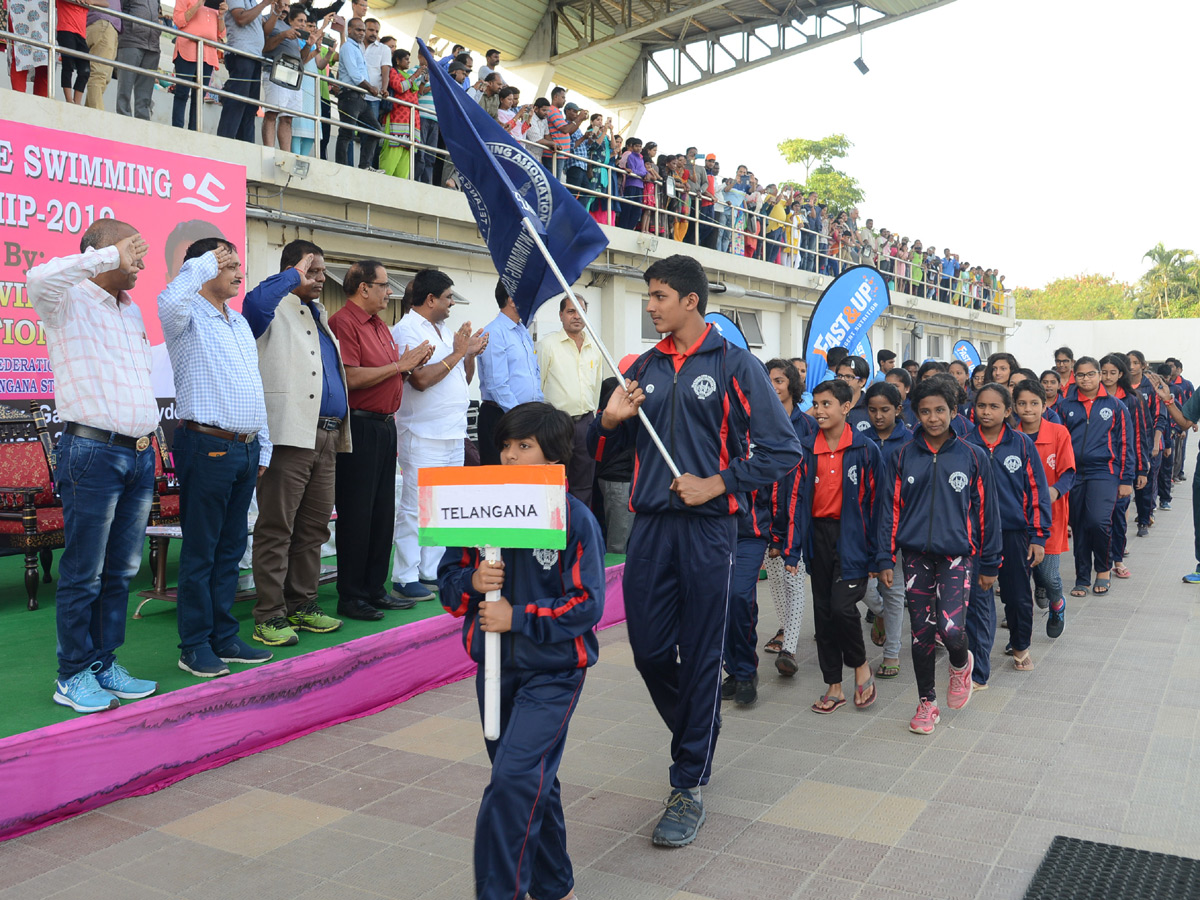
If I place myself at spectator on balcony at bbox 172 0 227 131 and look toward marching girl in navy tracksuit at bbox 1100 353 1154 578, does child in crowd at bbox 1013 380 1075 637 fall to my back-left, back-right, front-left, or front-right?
front-right

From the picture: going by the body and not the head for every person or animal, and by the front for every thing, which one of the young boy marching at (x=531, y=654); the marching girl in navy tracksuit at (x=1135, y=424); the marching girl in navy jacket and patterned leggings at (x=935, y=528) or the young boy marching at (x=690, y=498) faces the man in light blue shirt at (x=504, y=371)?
the marching girl in navy tracksuit at (x=1135, y=424)

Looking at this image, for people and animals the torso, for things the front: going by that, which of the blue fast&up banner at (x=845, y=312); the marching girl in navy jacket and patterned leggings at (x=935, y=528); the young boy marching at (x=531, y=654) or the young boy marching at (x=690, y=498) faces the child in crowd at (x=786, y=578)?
the blue fast&up banner

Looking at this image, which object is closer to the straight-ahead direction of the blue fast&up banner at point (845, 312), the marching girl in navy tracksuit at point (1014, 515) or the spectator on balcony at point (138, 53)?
the marching girl in navy tracksuit

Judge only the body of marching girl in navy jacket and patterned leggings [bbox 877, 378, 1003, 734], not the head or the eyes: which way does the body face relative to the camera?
toward the camera

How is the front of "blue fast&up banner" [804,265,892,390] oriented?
toward the camera

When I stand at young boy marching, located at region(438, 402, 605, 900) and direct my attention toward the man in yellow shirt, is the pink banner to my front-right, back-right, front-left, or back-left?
front-left

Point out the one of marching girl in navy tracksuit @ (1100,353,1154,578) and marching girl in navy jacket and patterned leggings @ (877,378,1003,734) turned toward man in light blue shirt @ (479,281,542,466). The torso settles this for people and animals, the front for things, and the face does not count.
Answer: marching girl in navy tracksuit @ (1100,353,1154,578)

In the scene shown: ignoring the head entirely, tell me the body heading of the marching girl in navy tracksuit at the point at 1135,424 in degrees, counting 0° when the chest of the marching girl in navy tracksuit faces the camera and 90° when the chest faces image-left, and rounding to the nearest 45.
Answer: approximately 45°

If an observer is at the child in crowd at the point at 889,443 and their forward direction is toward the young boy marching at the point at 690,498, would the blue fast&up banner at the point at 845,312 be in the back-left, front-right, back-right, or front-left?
back-right

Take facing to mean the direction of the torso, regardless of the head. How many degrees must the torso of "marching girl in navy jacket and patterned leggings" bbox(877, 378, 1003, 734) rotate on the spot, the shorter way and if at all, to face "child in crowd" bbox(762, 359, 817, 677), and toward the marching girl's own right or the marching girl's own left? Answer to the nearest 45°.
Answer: approximately 135° to the marching girl's own right

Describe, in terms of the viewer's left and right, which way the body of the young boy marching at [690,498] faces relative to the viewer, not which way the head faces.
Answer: facing the viewer and to the left of the viewer

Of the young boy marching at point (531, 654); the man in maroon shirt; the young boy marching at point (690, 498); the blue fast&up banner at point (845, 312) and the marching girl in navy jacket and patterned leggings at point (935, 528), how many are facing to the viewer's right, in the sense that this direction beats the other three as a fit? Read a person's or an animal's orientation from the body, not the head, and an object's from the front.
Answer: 1

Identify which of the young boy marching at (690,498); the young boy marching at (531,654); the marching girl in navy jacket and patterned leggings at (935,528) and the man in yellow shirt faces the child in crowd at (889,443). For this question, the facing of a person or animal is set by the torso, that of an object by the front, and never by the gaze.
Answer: the man in yellow shirt

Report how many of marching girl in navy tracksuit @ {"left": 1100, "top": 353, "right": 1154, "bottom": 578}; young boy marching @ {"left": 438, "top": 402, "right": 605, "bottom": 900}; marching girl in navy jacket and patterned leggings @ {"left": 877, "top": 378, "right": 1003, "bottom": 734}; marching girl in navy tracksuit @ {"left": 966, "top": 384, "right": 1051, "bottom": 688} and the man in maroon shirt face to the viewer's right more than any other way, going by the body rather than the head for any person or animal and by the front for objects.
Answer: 1

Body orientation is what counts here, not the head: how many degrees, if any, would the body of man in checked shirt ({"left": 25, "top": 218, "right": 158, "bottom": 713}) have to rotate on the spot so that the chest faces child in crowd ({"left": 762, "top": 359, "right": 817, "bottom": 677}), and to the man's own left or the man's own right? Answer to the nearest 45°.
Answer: approximately 45° to the man's own left
